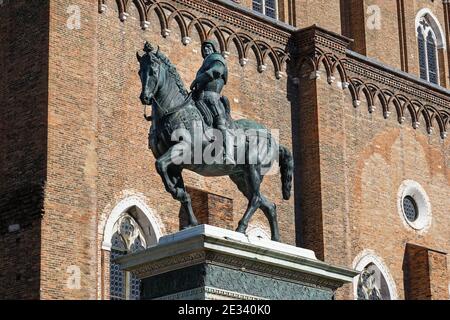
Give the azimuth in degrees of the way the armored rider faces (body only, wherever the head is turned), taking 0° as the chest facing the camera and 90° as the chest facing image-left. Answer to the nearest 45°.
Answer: approximately 45°

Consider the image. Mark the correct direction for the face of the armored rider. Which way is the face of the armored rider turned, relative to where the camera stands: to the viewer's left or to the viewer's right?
to the viewer's left

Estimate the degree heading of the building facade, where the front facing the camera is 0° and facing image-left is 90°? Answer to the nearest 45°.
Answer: approximately 315°

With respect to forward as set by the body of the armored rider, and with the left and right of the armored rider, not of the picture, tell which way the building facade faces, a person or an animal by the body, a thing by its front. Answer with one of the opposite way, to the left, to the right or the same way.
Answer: to the left
